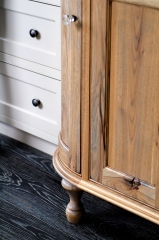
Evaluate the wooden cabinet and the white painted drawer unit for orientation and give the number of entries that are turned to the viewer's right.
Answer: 0

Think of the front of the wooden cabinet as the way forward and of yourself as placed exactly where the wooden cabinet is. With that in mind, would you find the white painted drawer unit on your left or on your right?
on your right

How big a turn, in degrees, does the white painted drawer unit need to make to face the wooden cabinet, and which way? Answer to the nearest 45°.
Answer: approximately 45° to its left
